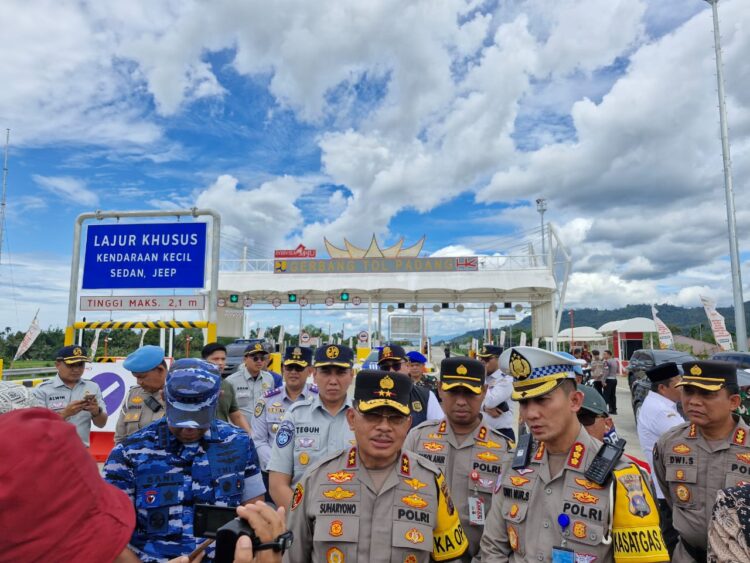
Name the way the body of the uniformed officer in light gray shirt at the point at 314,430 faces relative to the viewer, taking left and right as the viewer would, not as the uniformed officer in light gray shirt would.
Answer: facing the viewer and to the right of the viewer

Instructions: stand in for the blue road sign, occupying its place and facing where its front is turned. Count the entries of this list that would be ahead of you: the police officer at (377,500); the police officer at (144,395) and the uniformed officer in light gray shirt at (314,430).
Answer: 3

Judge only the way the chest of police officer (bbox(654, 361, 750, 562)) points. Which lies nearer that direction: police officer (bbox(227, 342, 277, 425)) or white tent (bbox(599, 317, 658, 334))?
the police officer

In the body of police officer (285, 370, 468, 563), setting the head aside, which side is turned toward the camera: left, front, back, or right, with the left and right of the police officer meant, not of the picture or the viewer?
front

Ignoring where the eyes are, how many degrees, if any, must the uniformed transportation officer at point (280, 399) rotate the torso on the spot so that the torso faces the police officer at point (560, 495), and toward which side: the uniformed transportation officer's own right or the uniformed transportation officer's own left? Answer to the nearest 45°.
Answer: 0° — they already face them

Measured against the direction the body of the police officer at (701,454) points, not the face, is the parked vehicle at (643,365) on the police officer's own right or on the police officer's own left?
on the police officer's own right

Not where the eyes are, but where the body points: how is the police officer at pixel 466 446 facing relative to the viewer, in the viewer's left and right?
facing the viewer
